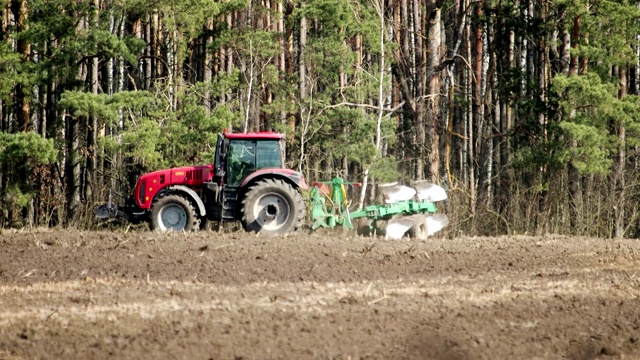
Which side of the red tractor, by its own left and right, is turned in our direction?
left

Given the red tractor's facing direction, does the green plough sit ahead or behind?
behind

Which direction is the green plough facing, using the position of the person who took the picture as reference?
facing to the left of the viewer

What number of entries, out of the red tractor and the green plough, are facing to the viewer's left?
2

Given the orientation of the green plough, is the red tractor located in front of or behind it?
in front
